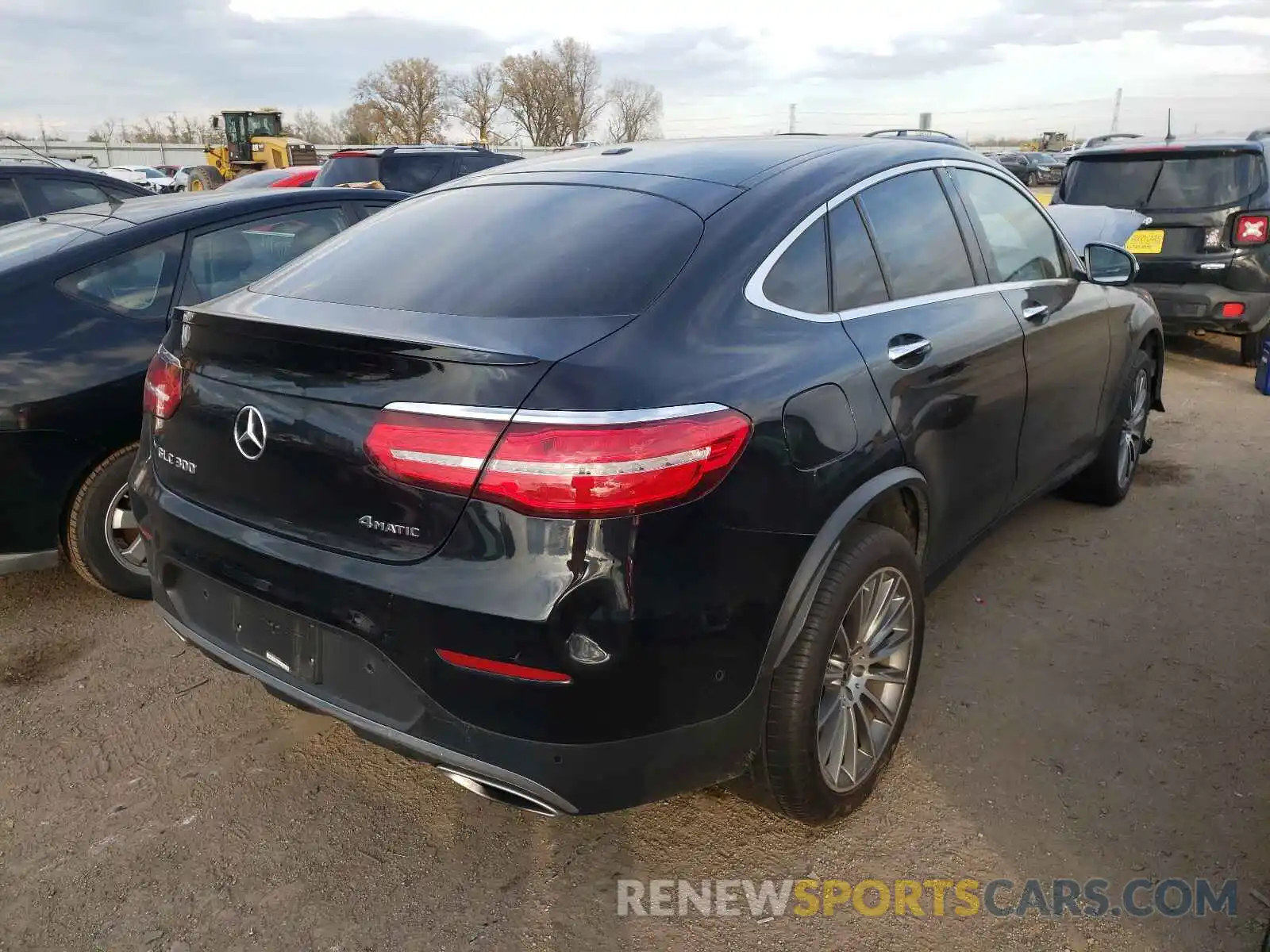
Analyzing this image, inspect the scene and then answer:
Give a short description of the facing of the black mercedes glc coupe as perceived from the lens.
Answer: facing away from the viewer and to the right of the viewer

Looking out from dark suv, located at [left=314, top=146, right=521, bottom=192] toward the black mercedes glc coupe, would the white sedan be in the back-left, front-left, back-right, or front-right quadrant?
back-right

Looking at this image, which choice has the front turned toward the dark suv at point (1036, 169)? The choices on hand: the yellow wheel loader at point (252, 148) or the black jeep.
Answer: the black jeep

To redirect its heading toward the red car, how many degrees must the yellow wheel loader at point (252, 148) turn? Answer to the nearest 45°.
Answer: approximately 135° to its left

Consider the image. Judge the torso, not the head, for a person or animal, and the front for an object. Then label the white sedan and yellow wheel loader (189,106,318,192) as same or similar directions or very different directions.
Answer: very different directions

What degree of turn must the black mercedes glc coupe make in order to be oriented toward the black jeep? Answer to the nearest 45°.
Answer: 0° — it already faces it

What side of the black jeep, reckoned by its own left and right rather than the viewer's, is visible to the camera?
back

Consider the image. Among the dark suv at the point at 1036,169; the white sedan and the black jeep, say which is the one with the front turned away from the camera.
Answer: the black jeep

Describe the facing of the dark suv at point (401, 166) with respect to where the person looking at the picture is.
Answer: facing away from the viewer and to the right of the viewer

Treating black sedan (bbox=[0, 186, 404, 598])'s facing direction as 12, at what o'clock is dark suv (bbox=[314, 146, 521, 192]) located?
The dark suv is roughly at 11 o'clock from the black sedan.

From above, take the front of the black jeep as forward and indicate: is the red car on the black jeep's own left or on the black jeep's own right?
on the black jeep's own left
